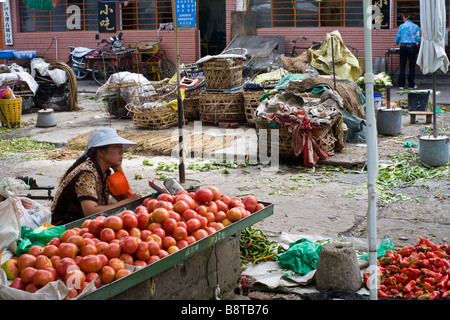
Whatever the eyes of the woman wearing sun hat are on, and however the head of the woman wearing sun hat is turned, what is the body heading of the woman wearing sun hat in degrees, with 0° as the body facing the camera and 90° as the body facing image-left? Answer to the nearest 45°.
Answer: approximately 270°

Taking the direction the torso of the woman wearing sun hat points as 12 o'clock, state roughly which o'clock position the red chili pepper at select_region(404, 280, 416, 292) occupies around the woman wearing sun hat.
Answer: The red chili pepper is roughly at 1 o'clock from the woman wearing sun hat.

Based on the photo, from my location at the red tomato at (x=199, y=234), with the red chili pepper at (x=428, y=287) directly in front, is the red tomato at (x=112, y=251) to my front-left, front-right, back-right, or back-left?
back-right
